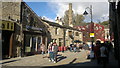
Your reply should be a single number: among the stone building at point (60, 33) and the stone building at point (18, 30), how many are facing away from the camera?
0

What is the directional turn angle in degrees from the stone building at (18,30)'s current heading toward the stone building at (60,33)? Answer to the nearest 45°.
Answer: approximately 90° to its left

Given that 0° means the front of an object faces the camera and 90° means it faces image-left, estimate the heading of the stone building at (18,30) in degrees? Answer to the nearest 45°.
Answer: approximately 315°

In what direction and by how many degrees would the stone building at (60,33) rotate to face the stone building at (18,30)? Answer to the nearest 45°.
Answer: approximately 45° to its right
